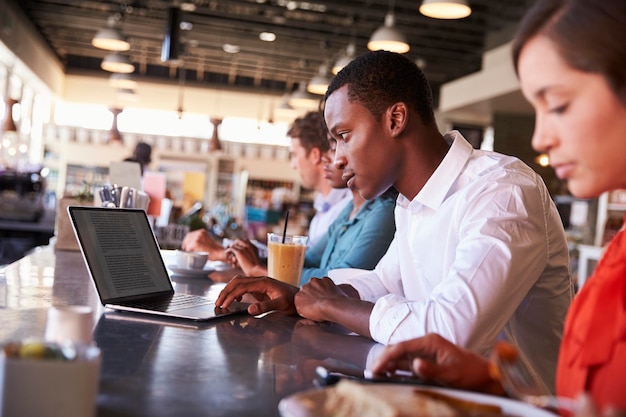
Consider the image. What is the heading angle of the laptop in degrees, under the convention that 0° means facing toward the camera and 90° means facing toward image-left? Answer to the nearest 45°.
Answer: approximately 315°

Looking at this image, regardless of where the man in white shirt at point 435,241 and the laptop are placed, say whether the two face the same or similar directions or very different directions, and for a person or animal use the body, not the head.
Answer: very different directions

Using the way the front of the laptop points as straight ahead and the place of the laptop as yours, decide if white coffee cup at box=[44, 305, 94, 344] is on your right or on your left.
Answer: on your right

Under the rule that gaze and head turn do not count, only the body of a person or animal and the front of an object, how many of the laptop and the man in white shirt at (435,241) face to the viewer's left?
1

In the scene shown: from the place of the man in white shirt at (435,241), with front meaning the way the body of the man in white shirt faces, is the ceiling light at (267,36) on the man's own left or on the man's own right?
on the man's own right

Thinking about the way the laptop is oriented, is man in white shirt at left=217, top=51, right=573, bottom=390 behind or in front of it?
in front

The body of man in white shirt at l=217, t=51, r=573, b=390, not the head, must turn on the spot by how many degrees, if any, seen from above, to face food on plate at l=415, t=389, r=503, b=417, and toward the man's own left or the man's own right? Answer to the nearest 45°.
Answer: approximately 90° to the man's own left

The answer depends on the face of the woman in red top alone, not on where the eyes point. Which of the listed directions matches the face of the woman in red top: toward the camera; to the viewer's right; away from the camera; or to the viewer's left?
to the viewer's left

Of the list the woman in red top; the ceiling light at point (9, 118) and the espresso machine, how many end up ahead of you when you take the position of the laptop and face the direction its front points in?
1

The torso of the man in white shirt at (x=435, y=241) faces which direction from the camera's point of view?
to the viewer's left

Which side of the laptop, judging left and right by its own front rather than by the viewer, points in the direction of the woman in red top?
front

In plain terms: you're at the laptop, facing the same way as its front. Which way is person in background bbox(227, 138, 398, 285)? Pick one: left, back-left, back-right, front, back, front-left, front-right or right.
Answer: left

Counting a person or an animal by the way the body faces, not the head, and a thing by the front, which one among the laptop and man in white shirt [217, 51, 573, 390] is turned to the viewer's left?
the man in white shirt

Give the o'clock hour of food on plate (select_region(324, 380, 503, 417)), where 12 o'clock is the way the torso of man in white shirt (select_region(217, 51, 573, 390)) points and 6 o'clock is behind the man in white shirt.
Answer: The food on plate is roughly at 9 o'clock from the man in white shirt.

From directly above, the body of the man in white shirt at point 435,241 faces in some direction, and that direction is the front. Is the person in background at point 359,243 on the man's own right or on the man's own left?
on the man's own right
